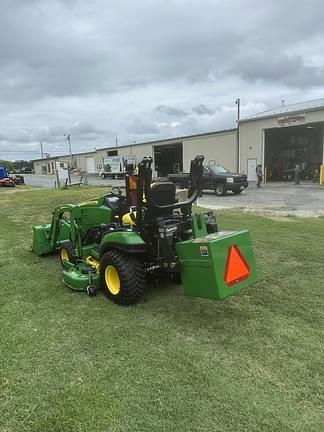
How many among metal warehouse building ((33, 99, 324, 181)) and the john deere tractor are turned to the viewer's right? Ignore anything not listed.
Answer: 0

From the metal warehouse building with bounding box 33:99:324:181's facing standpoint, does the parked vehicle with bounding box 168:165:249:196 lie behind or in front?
in front

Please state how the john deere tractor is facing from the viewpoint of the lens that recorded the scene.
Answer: facing away from the viewer and to the left of the viewer

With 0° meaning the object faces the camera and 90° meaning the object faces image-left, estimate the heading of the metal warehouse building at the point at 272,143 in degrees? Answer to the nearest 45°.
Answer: approximately 45°

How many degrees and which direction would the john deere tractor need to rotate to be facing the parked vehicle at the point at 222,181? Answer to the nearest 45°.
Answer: approximately 45° to its right

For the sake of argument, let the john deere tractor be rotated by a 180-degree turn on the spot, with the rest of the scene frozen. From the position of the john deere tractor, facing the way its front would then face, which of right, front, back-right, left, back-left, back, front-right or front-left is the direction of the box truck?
back-left

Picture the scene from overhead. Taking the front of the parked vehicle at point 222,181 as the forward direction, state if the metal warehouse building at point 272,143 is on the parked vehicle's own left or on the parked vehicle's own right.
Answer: on the parked vehicle's own left

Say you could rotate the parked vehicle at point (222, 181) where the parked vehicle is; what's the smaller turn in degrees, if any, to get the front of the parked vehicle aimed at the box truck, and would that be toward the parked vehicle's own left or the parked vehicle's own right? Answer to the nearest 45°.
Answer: approximately 180°

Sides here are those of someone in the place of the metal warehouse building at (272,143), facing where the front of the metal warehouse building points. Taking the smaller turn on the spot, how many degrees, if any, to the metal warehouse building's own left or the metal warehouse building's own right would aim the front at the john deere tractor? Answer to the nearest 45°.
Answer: approximately 45° to the metal warehouse building's own left

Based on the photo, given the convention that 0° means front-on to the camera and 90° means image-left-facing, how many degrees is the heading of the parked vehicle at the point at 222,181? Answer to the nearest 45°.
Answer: approximately 315°

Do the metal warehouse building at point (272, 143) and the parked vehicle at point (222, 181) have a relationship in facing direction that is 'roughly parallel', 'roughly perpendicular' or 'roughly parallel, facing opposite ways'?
roughly perpendicular
